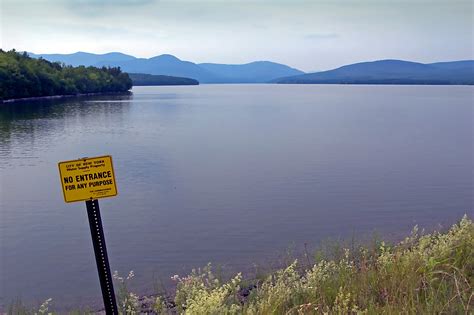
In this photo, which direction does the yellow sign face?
toward the camera
